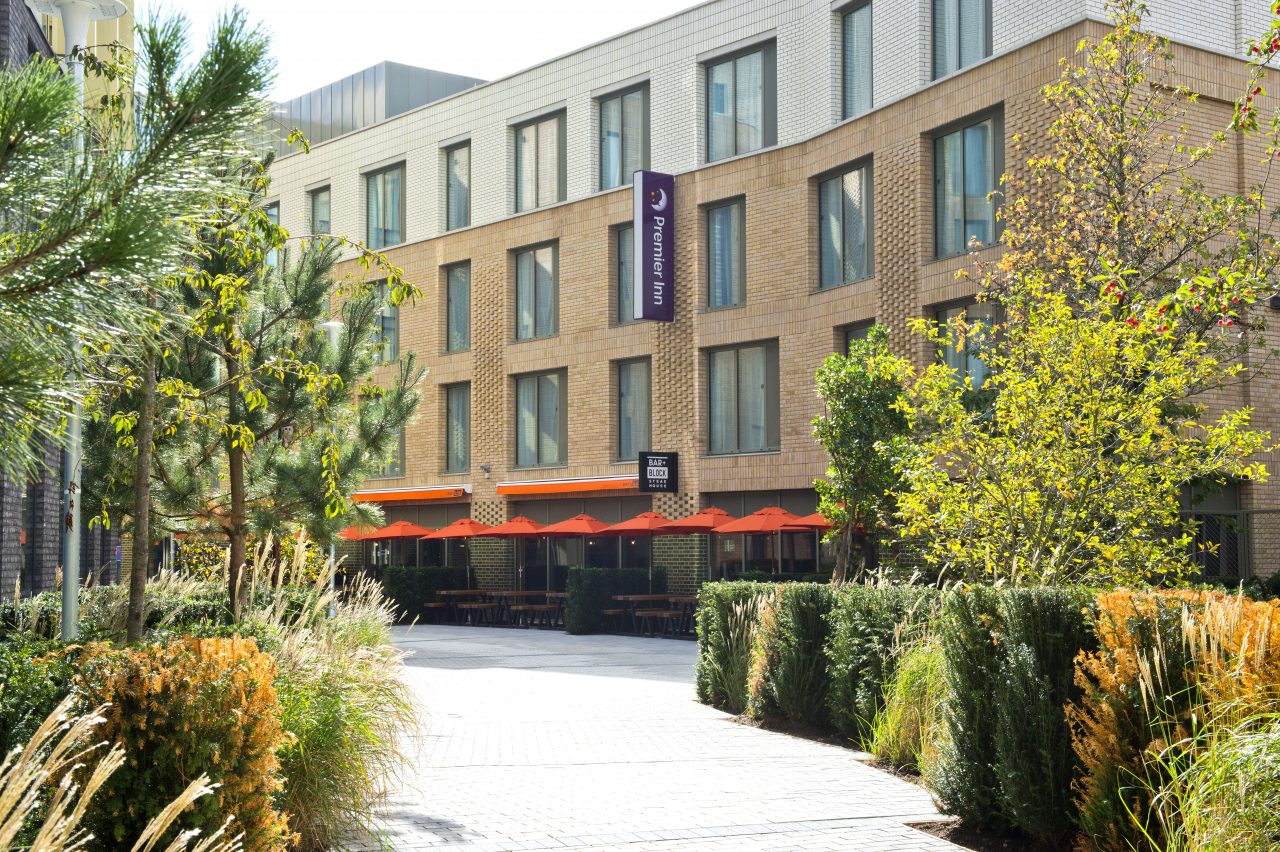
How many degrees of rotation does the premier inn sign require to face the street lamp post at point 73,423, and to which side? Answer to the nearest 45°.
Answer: approximately 45° to its right

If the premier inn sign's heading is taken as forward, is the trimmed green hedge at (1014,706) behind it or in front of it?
in front

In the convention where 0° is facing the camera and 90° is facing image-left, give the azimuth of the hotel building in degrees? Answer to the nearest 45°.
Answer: approximately 45°

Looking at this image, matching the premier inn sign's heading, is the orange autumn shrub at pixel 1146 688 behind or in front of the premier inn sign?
in front

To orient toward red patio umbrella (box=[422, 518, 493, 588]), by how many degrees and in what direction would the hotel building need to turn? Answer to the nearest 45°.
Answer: approximately 90° to its right

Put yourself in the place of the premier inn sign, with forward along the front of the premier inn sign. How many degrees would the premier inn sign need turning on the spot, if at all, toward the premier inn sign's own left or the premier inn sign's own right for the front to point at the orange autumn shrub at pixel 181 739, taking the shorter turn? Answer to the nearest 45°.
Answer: approximately 45° to the premier inn sign's own right

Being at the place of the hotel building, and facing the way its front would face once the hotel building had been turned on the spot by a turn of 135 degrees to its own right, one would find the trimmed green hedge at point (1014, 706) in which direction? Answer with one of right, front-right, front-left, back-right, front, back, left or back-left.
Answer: back

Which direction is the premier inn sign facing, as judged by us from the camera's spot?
facing the viewer and to the right of the viewer

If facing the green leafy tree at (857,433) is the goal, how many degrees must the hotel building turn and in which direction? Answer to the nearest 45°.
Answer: approximately 45° to its left

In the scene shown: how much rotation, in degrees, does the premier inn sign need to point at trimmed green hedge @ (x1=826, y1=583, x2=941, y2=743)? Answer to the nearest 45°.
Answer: approximately 45° to its right

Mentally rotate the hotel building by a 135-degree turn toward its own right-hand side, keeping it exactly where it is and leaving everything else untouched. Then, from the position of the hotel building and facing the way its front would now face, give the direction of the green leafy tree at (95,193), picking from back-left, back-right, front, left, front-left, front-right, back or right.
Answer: back
